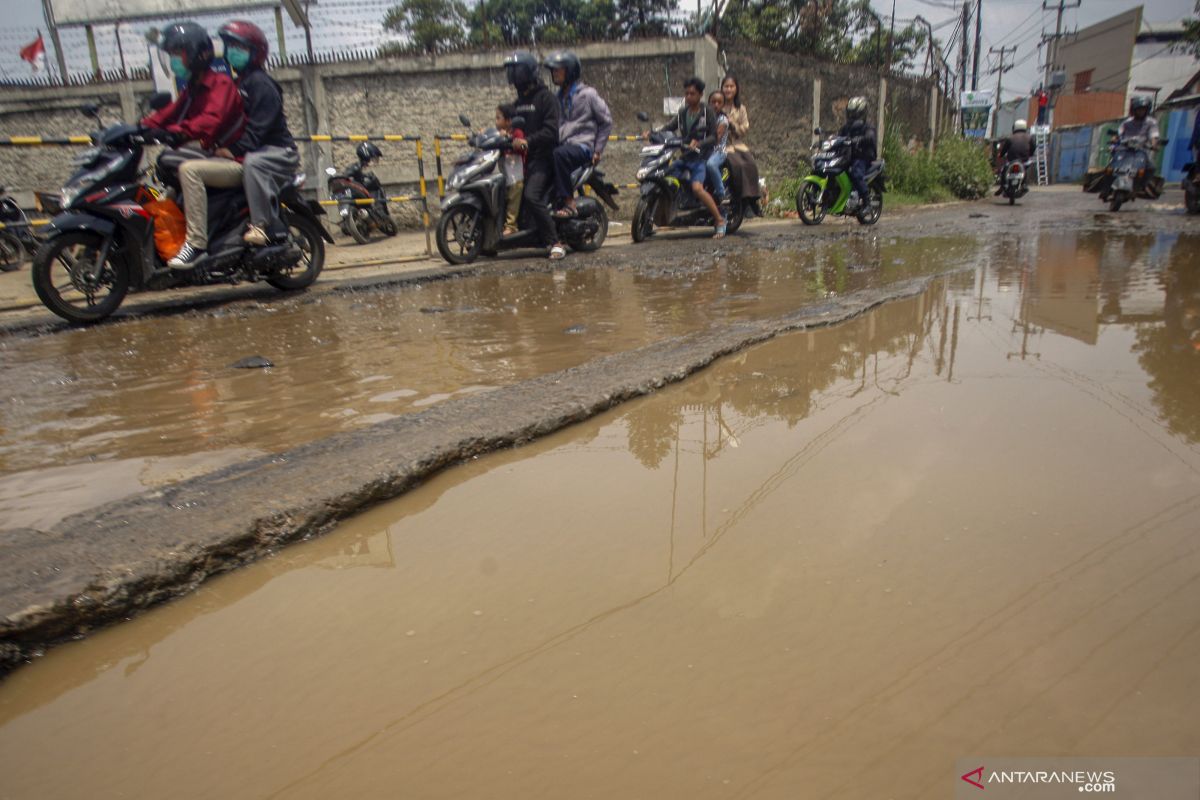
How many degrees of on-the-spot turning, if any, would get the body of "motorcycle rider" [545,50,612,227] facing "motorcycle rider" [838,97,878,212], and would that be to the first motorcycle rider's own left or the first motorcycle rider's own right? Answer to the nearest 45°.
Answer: approximately 180°

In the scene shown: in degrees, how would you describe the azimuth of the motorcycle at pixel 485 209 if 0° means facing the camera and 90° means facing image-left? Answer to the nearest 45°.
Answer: approximately 45°

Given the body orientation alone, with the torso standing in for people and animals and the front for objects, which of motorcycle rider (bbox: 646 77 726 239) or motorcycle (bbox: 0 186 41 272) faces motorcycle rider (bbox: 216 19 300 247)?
motorcycle rider (bbox: 646 77 726 239)

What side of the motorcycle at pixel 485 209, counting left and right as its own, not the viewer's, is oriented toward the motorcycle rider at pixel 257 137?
front

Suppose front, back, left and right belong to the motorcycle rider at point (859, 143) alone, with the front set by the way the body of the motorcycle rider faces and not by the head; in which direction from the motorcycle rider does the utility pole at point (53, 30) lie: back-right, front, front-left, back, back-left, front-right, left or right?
front-right

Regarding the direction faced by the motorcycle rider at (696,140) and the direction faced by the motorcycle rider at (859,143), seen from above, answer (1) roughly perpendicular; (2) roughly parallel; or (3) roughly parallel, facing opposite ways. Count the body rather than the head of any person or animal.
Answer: roughly parallel

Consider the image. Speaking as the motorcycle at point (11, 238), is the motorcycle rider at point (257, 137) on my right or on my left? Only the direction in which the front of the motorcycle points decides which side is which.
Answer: on my left

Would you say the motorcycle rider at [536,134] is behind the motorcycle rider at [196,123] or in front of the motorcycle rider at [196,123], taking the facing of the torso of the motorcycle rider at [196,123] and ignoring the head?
behind

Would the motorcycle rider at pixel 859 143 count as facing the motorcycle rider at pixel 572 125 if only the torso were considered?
yes

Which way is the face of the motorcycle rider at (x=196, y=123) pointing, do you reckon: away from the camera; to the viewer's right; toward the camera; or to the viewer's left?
to the viewer's left

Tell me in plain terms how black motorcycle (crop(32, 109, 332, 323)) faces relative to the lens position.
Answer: facing to the left of the viewer

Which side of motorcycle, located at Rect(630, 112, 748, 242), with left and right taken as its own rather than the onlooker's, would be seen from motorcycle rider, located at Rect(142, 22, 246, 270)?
front

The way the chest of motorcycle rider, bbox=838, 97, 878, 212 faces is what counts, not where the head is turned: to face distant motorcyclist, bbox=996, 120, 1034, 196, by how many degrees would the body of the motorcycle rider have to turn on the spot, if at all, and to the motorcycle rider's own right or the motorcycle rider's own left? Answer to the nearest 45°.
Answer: approximately 180°

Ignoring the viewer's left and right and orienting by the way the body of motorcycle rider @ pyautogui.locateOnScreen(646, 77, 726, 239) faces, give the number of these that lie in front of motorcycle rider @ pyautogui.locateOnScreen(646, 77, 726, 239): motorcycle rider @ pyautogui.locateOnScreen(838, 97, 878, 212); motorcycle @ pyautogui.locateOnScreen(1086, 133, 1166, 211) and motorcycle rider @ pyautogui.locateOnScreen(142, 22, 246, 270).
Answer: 1

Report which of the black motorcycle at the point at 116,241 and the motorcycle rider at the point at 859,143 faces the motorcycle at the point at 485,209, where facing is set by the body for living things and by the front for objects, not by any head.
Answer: the motorcycle rider

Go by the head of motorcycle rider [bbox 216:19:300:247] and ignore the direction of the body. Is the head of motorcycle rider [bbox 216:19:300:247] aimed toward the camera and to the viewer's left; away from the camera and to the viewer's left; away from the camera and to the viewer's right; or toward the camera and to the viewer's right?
toward the camera and to the viewer's left

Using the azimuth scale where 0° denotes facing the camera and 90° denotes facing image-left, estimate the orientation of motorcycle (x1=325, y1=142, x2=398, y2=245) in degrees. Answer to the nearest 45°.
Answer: approximately 45°

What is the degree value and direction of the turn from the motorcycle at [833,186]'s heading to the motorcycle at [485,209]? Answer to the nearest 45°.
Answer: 0° — it already faces it

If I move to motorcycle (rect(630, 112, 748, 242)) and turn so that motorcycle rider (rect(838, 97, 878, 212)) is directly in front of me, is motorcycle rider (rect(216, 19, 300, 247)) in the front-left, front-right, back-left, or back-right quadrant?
back-right

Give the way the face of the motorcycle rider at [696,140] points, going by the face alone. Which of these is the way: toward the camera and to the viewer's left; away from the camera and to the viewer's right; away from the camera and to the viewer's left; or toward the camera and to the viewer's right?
toward the camera and to the viewer's left
